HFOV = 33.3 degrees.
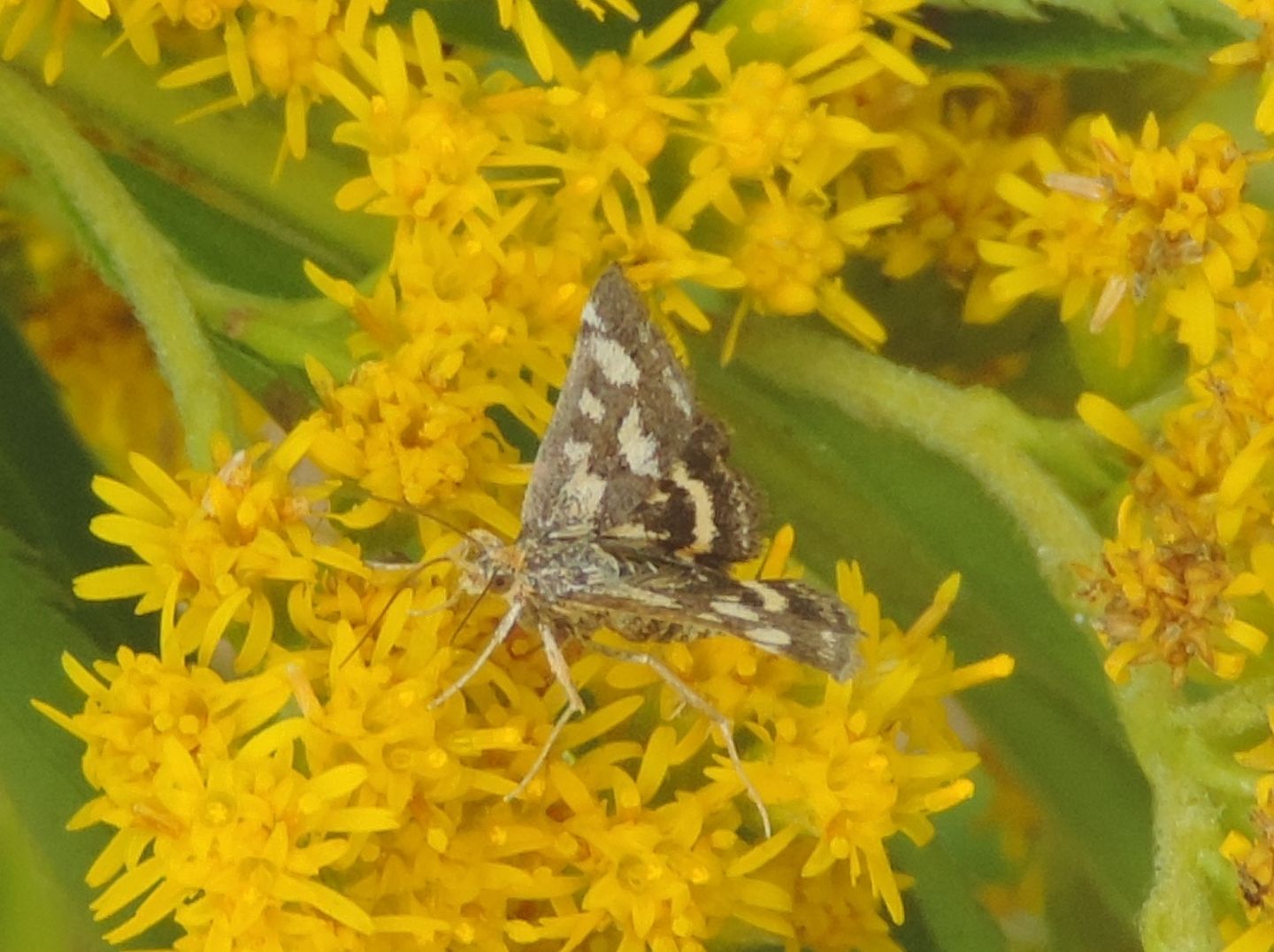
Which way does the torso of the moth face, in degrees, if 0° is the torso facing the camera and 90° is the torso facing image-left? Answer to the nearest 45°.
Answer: approximately 90°
